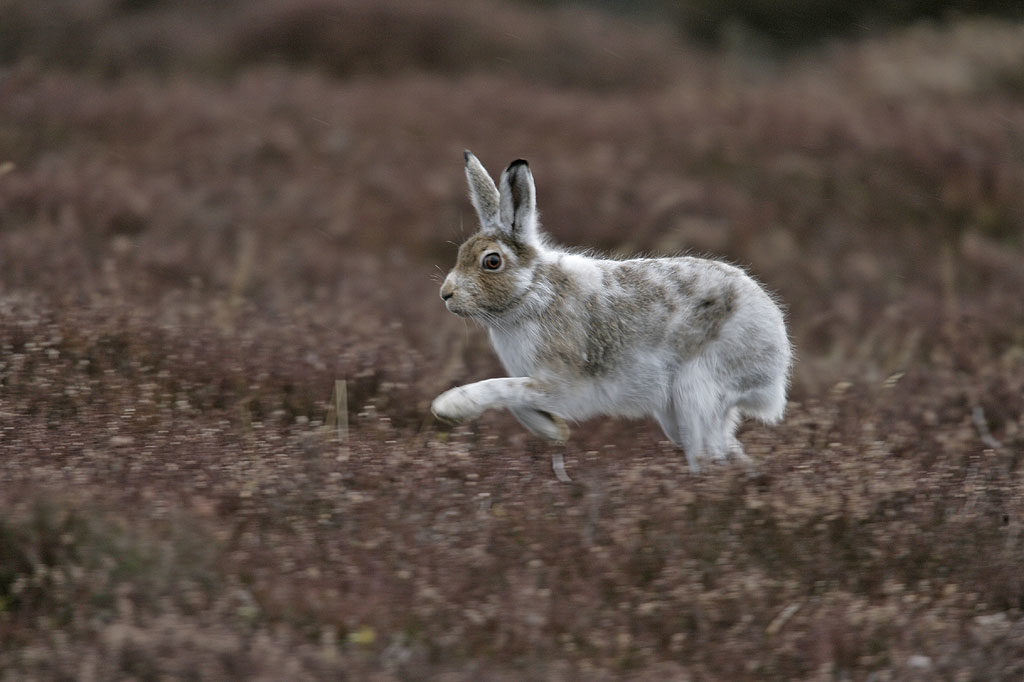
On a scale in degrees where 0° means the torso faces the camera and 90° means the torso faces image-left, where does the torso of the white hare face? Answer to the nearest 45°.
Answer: approximately 90°

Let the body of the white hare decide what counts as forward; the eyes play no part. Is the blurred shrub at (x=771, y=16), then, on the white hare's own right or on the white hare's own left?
on the white hare's own right
